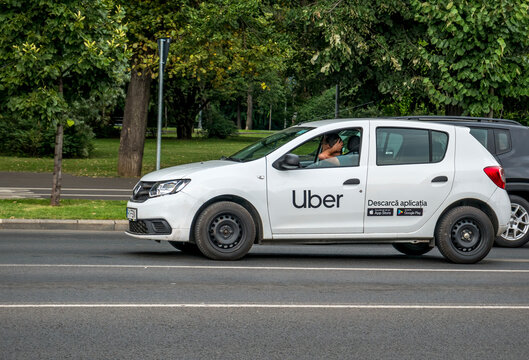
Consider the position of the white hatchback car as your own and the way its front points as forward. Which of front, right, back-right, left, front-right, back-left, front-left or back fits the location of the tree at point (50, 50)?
front-right

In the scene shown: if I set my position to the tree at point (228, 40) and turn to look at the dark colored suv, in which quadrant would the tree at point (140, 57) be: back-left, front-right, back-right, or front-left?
front-right

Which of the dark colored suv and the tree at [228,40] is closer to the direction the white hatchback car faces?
the tree

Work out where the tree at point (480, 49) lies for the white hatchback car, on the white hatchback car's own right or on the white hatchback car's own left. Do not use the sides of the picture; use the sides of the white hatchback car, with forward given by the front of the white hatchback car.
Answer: on the white hatchback car's own right

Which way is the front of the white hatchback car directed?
to the viewer's left

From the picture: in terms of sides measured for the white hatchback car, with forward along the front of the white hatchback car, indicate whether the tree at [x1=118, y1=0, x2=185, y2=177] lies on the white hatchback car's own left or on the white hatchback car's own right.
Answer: on the white hatchback car's own right

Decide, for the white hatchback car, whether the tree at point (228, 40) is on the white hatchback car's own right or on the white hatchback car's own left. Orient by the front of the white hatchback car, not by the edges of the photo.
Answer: on the white hatchback car's own right

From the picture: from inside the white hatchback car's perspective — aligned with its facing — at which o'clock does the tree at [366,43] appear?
The tree is roughly at 3 o'clock from the white hatchback car.
